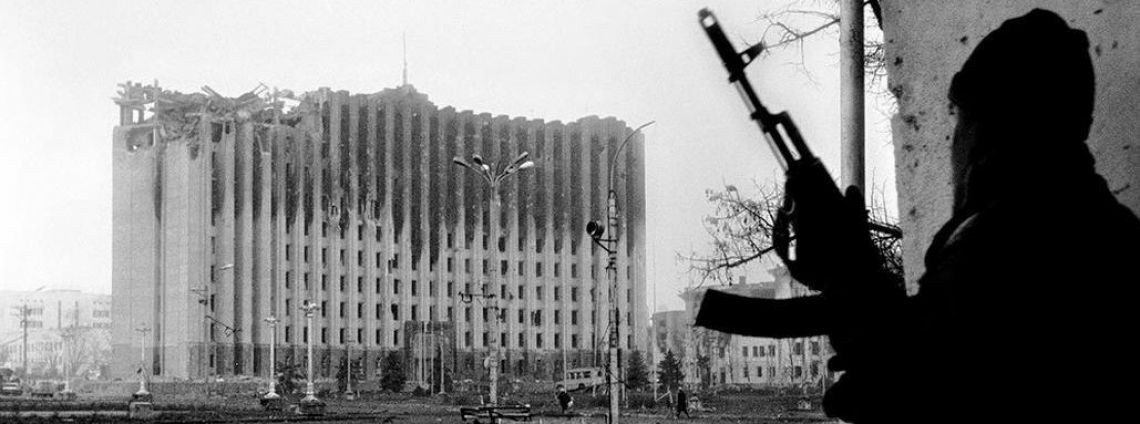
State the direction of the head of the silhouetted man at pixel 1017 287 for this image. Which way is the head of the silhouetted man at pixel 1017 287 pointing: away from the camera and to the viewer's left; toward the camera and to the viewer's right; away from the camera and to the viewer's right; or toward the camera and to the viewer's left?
away from the camera and to the viewer's left

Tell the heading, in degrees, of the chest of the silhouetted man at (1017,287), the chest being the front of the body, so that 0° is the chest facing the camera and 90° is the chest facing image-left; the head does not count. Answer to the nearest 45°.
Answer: approximately 135°

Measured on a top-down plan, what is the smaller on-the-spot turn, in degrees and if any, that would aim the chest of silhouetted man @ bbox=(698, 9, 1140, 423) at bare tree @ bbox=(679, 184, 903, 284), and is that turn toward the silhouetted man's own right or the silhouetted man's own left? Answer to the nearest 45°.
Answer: approximately 45° to the silhouetted man's own right
